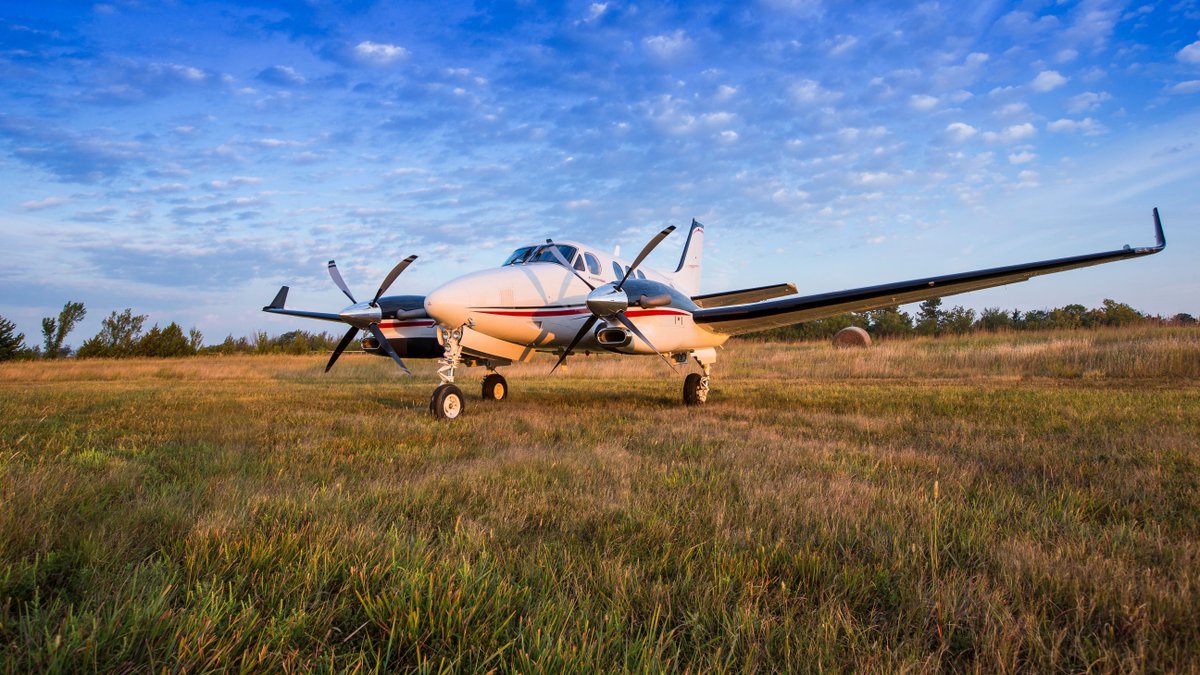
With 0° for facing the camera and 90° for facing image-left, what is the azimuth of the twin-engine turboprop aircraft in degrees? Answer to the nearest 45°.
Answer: approximately 45°

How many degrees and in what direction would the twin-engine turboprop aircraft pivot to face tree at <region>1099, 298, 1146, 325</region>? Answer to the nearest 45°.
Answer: approximately 180°

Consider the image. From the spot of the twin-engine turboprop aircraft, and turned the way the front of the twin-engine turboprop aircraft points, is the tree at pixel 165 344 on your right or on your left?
on your right

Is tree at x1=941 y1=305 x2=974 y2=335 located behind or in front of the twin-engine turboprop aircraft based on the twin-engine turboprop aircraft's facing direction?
behind

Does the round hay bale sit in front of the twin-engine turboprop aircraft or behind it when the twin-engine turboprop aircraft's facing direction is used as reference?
behind
